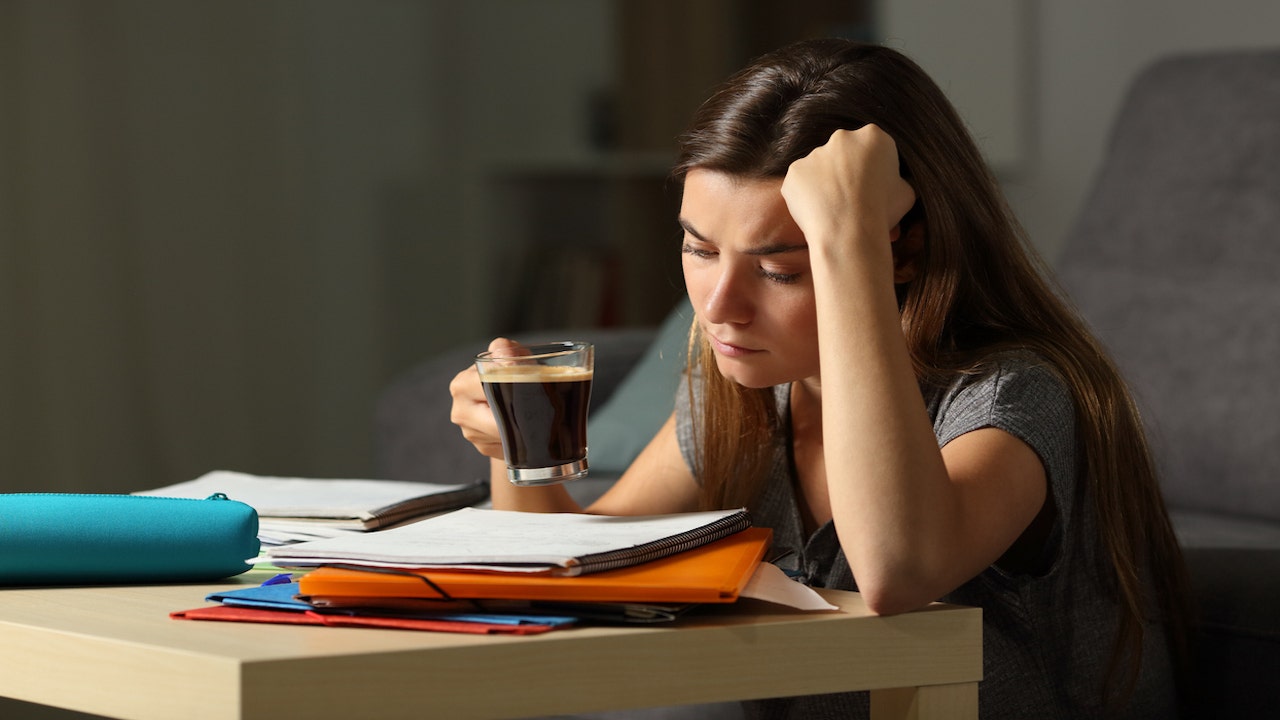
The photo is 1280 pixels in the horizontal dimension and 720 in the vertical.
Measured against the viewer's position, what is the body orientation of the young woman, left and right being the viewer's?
facing the viewer and to the left of the viewer

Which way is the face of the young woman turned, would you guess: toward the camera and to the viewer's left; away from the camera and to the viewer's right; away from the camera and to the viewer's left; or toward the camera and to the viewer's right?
toward the camera and to the viewer's left

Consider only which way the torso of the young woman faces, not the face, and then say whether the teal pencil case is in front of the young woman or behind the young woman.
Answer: in front
